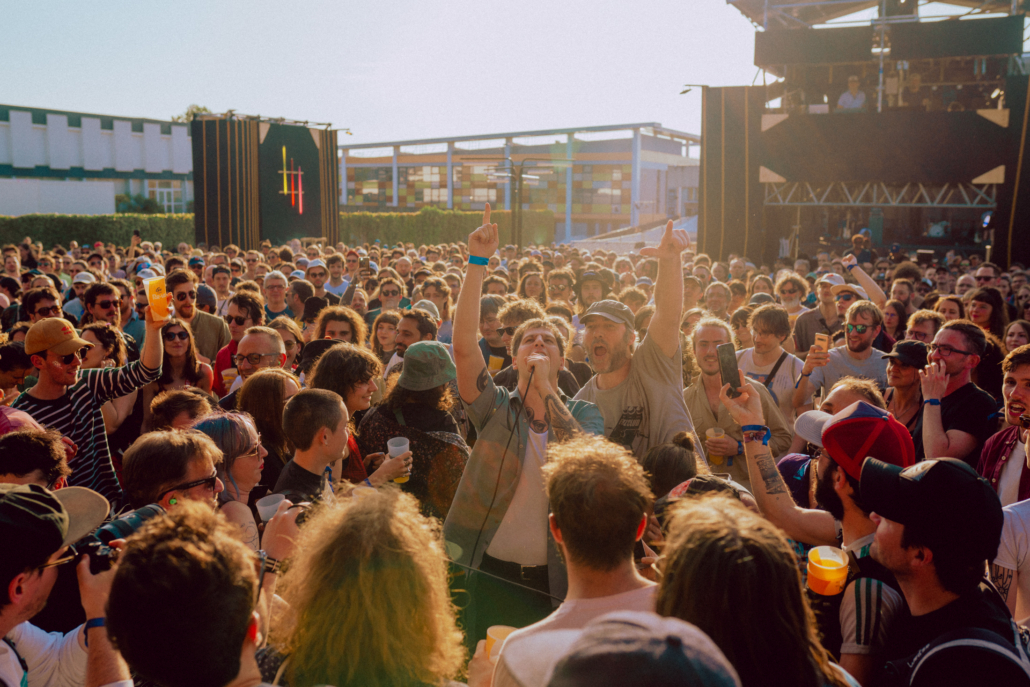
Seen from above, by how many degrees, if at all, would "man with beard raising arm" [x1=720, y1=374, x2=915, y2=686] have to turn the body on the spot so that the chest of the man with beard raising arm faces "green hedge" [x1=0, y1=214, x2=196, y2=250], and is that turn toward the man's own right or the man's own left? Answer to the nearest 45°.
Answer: approximately 45° to the man's own right

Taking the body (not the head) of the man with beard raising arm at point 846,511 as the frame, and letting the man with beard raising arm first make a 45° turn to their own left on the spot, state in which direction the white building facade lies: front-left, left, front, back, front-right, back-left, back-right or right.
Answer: right

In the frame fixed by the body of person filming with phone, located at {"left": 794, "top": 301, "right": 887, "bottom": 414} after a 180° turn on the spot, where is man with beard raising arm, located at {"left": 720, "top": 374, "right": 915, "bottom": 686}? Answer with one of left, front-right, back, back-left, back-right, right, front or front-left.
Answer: back-right

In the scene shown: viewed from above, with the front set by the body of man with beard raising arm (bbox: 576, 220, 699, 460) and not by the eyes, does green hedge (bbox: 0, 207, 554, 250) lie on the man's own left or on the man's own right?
on the man's own right

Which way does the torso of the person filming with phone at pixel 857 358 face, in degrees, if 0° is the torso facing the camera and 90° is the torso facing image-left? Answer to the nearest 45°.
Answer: approximately 45°

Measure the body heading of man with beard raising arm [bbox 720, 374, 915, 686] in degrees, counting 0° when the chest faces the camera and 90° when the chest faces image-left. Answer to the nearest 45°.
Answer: approximately 90°

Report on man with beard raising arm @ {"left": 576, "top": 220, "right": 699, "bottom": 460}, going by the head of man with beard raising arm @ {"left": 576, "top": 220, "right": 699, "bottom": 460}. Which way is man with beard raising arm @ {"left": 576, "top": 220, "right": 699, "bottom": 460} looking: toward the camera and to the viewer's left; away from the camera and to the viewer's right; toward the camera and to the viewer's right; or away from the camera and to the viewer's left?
toward the camera and to the viewer's left
